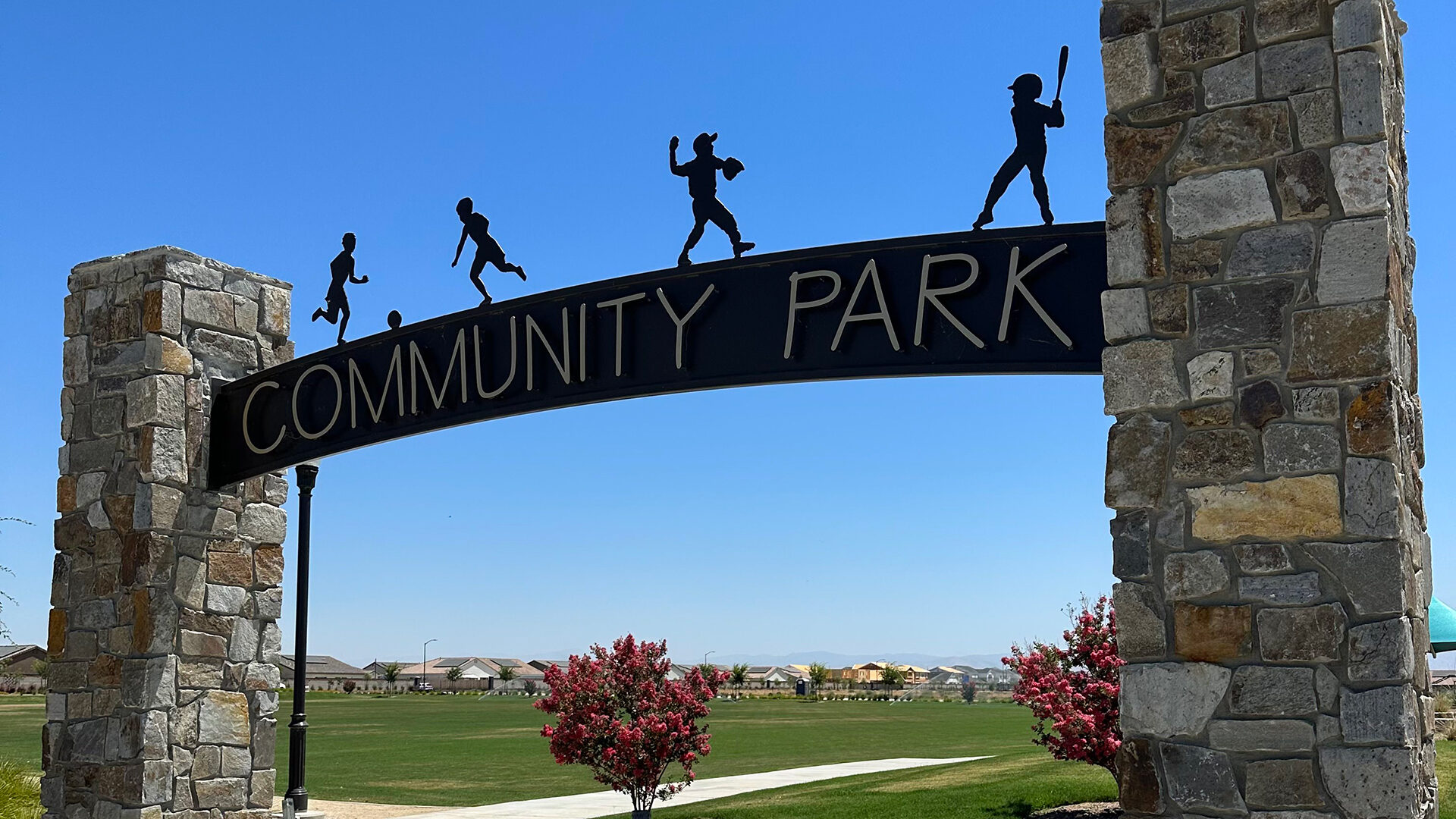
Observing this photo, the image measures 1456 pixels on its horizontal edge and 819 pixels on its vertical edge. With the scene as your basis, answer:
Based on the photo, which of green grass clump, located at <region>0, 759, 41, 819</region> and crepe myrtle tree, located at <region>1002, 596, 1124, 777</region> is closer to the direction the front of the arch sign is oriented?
the green grass clump

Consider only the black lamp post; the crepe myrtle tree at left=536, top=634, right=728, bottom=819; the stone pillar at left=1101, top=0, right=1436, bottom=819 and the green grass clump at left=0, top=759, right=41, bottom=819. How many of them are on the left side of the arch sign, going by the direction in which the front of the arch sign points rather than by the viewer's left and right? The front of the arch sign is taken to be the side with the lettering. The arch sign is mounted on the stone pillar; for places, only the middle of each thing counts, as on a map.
1

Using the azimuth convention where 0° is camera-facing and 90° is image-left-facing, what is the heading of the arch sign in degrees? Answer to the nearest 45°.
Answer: approximately 45°

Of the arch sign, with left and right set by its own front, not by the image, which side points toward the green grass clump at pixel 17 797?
right

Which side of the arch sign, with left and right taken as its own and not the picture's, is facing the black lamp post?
right

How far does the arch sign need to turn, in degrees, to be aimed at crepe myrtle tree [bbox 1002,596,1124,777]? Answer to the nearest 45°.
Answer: approximately 180°

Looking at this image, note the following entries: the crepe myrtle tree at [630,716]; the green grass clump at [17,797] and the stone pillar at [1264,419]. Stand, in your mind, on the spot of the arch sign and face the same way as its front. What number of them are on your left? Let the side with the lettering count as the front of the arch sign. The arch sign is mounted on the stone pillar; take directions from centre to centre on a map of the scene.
1
